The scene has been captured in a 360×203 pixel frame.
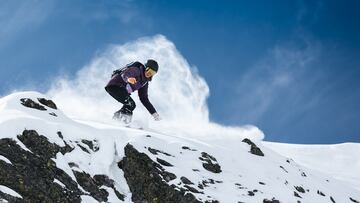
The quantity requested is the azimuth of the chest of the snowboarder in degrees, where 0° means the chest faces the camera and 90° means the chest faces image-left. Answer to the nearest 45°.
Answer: approximately 315°

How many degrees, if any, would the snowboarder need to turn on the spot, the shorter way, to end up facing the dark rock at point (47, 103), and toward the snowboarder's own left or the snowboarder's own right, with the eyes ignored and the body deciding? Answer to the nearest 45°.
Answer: approximately 135° to the snowboarder's own right

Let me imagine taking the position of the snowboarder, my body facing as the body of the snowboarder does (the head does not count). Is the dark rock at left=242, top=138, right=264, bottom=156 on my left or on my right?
on my left
